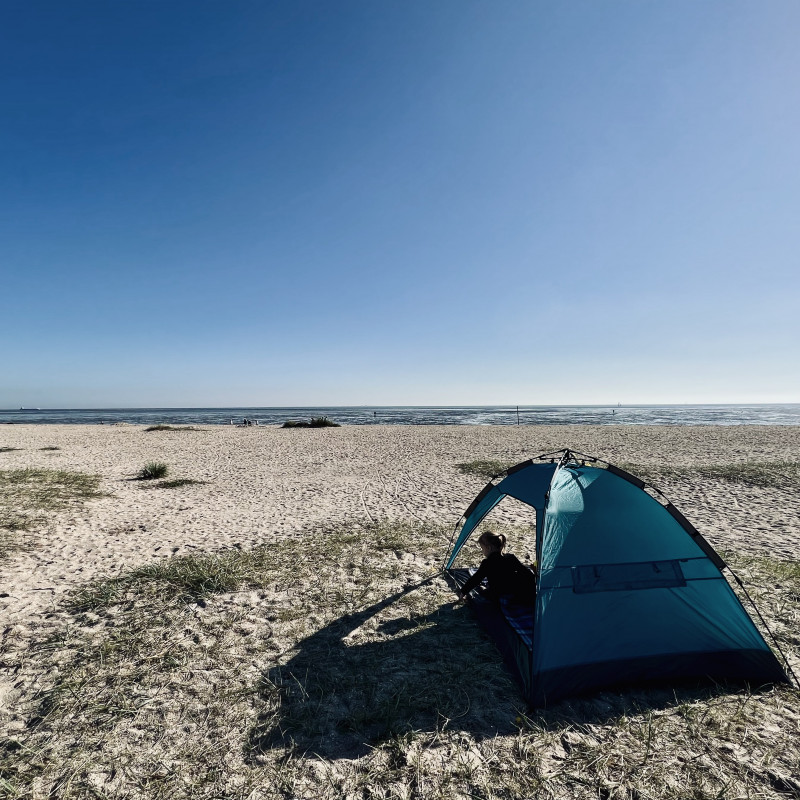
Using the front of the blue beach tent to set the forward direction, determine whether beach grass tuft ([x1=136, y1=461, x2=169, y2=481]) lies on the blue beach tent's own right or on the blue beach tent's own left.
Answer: on the blue beach tent's own right

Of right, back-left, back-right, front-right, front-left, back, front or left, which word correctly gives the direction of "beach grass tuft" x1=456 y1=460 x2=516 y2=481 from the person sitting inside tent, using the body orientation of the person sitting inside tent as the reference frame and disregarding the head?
right

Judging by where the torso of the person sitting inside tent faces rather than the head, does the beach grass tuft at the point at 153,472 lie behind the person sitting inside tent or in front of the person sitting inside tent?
in front

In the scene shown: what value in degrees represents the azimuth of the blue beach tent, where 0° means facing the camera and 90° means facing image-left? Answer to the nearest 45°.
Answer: approximately 45°

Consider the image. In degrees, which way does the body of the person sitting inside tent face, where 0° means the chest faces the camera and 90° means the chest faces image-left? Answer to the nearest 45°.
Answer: approximately 90°

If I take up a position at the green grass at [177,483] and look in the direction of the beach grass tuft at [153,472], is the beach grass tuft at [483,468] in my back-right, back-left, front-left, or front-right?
back-right

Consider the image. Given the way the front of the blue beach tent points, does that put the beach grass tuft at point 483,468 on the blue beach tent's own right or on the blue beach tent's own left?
on the blue beach tent's own right
